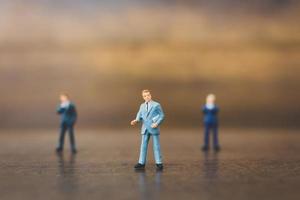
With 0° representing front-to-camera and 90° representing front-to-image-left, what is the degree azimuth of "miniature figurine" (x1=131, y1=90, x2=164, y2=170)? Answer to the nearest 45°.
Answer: approximately 45°
